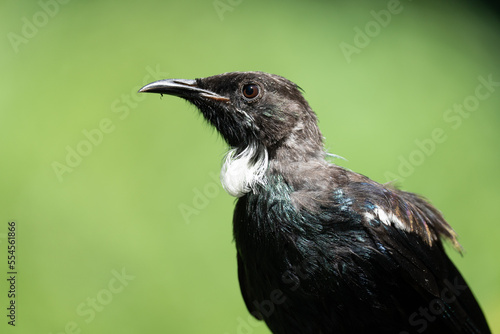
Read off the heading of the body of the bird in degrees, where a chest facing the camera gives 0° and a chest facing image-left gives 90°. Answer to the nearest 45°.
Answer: approximately 90°
